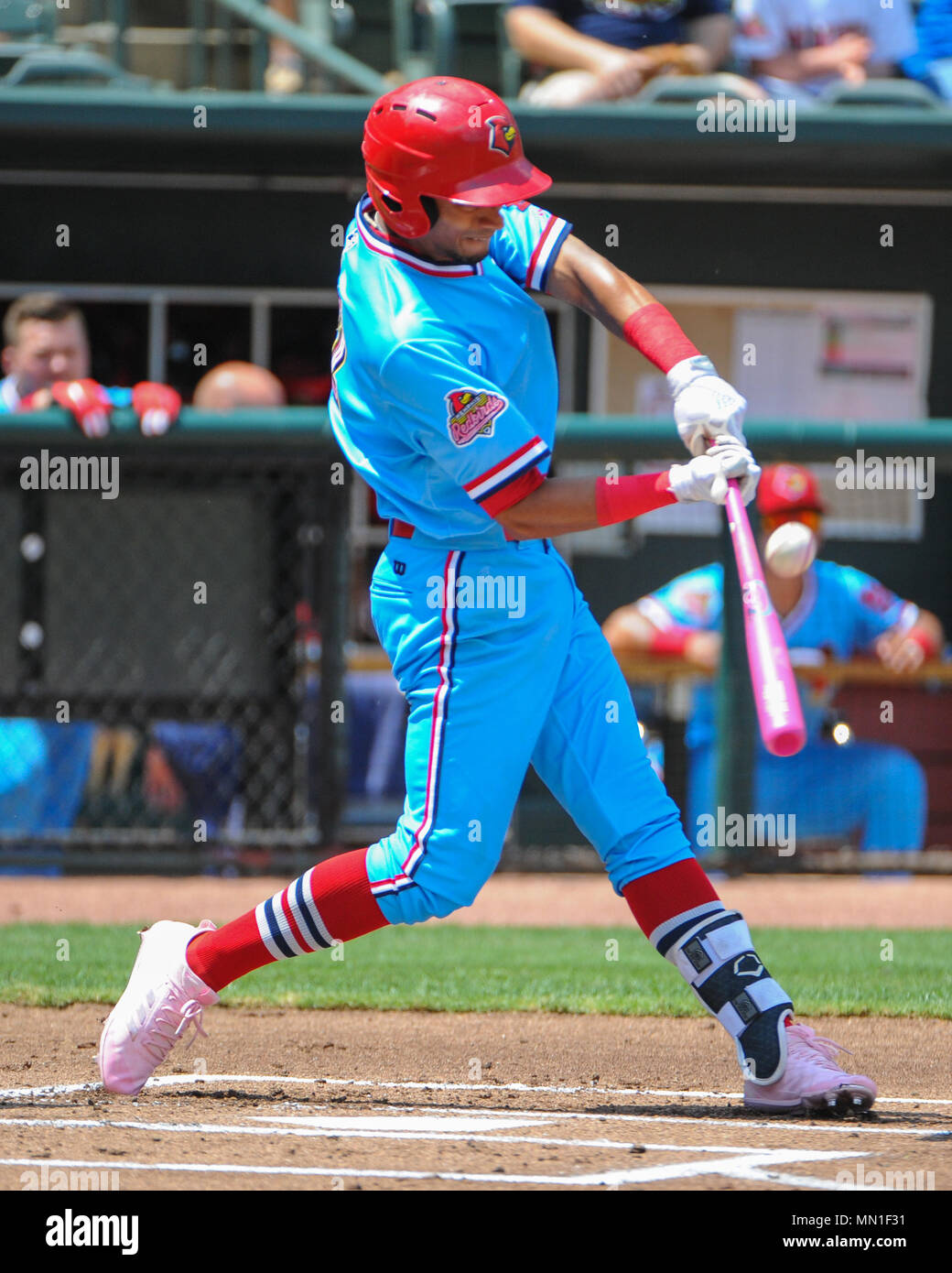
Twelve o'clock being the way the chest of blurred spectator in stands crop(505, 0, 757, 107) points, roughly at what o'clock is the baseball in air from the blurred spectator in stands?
The baseball in air is roughly at 12 o'clock from the blurred spectator in stands.

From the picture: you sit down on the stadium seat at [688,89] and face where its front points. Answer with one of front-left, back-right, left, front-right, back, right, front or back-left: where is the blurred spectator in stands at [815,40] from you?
back-left

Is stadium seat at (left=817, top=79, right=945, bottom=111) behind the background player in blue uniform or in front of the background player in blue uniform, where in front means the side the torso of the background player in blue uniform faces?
behind

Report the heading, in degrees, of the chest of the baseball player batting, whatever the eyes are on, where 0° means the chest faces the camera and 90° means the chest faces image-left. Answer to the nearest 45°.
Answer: approximately 270°

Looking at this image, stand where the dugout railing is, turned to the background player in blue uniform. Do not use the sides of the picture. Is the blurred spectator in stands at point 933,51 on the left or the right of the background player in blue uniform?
left

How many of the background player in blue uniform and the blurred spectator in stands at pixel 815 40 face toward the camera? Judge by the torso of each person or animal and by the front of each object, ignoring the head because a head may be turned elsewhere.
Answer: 2
